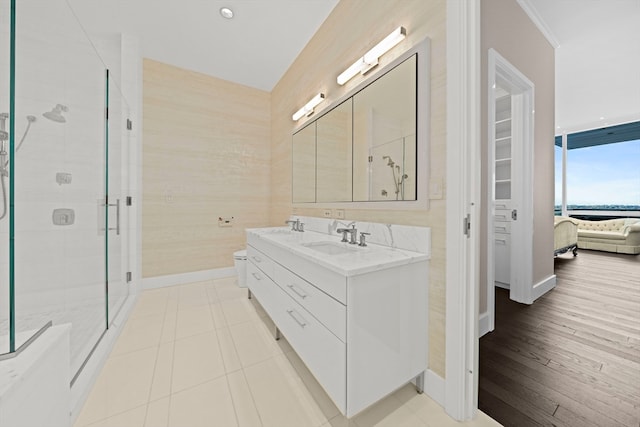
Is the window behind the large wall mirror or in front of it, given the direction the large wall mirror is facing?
behind

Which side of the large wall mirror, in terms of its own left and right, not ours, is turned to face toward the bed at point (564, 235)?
back

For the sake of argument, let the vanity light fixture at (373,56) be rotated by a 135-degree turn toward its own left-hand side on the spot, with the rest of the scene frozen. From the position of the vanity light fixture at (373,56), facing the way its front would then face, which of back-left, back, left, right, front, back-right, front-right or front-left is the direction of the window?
front-left

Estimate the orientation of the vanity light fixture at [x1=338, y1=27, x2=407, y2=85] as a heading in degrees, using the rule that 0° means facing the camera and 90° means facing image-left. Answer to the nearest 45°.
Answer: approximately 45°
